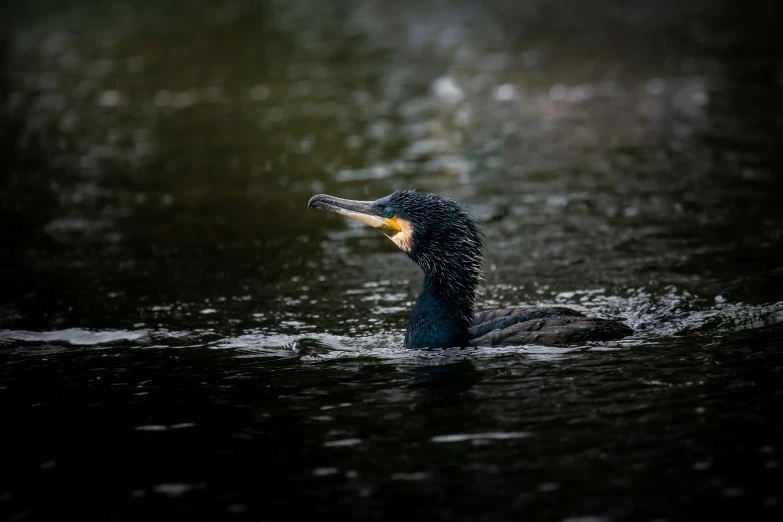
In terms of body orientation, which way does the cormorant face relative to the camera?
to the viewer's left
